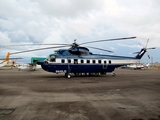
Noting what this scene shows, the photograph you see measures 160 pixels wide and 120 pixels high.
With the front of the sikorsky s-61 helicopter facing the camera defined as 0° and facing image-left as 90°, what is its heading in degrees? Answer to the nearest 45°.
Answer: approximately 90°
